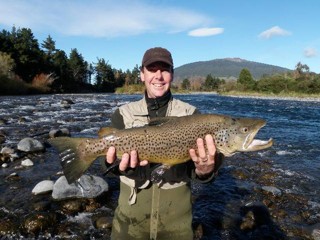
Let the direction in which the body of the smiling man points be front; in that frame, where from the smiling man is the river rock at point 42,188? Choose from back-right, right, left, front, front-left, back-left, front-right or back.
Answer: back-right

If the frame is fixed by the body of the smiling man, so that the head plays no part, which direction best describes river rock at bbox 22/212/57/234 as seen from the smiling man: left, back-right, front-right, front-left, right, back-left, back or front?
back-right

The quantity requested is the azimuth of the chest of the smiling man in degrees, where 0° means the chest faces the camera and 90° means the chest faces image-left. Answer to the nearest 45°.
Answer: approximately 0°

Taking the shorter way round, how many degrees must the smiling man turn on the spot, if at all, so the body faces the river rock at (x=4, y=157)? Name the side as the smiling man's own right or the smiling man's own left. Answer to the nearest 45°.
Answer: approximately 135° to the smiling man's own right

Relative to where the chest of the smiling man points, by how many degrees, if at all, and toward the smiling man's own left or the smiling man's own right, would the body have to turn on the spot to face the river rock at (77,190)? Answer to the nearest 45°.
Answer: approximately 135° to the smiling man's own right

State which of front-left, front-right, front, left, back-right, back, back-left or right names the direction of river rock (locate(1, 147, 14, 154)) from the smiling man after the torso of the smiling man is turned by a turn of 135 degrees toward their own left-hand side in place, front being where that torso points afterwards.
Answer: left

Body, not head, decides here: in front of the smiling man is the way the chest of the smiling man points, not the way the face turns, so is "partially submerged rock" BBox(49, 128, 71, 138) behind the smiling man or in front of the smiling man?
behind

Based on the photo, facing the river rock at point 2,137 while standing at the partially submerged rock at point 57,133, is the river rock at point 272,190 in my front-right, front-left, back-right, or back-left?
back-left
